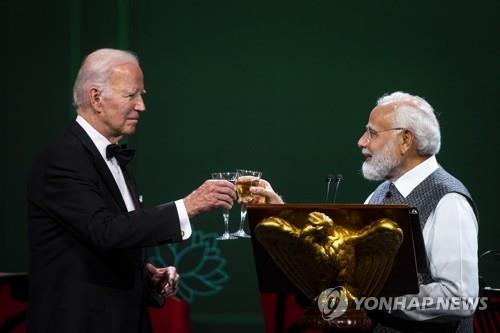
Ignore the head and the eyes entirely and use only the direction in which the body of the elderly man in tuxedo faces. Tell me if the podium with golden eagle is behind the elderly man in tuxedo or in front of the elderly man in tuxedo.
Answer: in front

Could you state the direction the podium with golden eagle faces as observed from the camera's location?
facing the viewer

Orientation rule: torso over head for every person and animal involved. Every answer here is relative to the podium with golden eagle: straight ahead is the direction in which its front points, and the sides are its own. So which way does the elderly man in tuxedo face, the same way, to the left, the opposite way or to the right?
to the left

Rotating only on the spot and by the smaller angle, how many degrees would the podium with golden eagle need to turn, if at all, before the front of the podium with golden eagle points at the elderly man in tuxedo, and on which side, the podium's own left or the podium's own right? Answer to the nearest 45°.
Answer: approximately 90° to the podium's own right

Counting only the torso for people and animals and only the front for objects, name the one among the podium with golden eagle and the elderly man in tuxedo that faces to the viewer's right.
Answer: the elderly man in tuxedo

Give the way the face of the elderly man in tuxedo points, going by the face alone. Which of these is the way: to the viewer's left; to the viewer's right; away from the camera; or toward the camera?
to the viewer's right

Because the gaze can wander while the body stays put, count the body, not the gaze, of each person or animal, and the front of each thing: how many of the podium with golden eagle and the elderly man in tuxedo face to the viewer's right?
1

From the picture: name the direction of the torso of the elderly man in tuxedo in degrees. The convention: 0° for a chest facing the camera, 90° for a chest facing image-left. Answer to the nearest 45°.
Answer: approximately 270°
